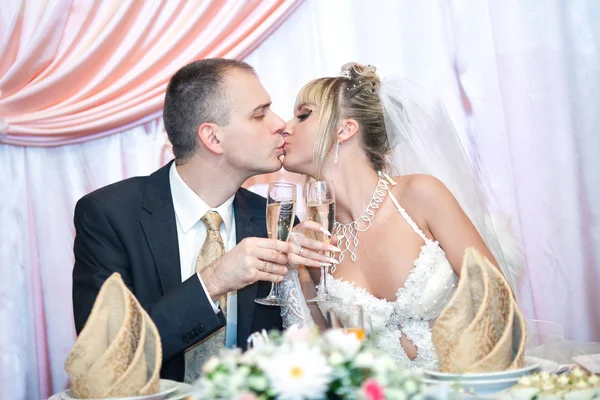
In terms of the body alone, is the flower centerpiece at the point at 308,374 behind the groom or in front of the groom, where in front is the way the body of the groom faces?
in front

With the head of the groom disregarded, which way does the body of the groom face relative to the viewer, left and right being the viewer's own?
facing the viewer and to the right of the viewer

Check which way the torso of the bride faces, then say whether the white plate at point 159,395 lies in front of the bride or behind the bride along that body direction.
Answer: in front

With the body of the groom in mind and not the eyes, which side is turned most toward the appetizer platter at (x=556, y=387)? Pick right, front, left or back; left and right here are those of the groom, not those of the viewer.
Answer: front

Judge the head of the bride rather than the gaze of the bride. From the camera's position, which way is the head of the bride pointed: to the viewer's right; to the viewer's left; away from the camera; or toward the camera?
to the viewer's left

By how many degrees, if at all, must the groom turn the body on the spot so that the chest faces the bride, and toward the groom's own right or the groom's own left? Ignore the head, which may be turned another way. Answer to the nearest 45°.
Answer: approximately 45° to the groom's own left

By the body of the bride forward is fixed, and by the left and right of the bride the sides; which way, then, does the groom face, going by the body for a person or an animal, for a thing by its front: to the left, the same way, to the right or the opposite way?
to the left

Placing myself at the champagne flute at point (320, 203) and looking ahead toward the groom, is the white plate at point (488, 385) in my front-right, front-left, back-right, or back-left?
back-left

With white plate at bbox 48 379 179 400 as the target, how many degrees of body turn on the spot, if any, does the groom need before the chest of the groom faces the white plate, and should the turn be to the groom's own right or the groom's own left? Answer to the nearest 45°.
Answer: approximately 45° to the groom's own right

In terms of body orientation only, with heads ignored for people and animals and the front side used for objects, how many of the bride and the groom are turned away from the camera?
0

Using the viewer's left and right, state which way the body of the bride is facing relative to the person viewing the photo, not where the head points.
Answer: facing the viewer and to the left of the viewer

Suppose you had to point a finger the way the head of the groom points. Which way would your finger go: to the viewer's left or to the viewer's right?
to the viewer's right
